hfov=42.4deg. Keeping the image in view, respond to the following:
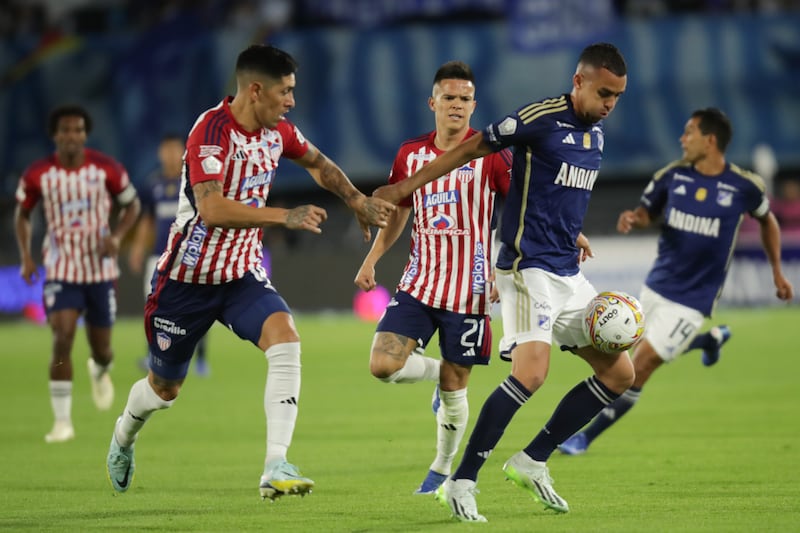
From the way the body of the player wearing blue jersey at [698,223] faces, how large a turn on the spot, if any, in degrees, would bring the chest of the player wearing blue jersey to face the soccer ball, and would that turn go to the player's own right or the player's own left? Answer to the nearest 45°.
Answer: approximately 45° to the player's own left

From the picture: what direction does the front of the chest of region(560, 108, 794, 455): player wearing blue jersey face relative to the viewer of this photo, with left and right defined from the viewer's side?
facing the viewer and to the left of the viewer

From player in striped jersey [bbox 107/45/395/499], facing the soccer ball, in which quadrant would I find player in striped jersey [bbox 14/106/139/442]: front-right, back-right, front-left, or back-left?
back-left

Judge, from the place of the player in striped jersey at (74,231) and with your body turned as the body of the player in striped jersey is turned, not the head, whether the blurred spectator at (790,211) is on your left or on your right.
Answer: on your left

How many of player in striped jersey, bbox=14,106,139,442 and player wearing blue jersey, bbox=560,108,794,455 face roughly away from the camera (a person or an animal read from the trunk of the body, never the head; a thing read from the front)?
0

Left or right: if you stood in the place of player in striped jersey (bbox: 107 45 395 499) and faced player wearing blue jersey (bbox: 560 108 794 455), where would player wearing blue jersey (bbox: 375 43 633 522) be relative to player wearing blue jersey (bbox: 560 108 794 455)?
right

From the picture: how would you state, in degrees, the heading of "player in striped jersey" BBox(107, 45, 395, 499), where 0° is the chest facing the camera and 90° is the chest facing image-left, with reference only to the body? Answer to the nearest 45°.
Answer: approximately 315°

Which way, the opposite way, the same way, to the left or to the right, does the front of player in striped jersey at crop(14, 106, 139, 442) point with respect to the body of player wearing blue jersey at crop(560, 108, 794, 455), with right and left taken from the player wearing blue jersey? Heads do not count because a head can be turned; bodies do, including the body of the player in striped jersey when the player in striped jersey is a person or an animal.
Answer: to the left

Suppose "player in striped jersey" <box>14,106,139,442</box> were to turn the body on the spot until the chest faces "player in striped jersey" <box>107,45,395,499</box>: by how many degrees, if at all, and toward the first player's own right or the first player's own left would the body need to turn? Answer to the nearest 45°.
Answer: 0° — they already face them

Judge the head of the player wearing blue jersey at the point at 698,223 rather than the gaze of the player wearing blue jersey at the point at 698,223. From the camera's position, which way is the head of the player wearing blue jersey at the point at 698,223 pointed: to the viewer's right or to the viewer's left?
to the viewer's left

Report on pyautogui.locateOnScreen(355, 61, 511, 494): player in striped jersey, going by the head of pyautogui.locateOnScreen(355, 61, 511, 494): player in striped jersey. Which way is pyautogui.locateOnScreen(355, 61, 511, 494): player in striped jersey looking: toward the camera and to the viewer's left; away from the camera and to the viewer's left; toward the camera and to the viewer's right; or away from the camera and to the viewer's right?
toward the camera and to the viewer's right

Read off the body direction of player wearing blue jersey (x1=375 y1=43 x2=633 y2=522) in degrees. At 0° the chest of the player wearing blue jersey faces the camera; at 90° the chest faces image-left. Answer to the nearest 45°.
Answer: approximately 315°

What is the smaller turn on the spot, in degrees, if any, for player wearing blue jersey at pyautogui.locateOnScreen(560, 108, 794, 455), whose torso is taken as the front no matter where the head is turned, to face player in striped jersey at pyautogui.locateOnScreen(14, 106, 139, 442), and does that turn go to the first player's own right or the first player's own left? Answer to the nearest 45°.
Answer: approximately 45° to the first player's own right

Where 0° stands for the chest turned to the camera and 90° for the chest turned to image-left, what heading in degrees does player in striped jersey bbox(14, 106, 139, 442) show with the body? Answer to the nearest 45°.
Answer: approximately 0°

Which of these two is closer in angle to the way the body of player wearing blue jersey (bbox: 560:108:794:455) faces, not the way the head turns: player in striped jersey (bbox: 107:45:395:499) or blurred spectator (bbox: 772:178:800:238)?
the player in striped jersey
